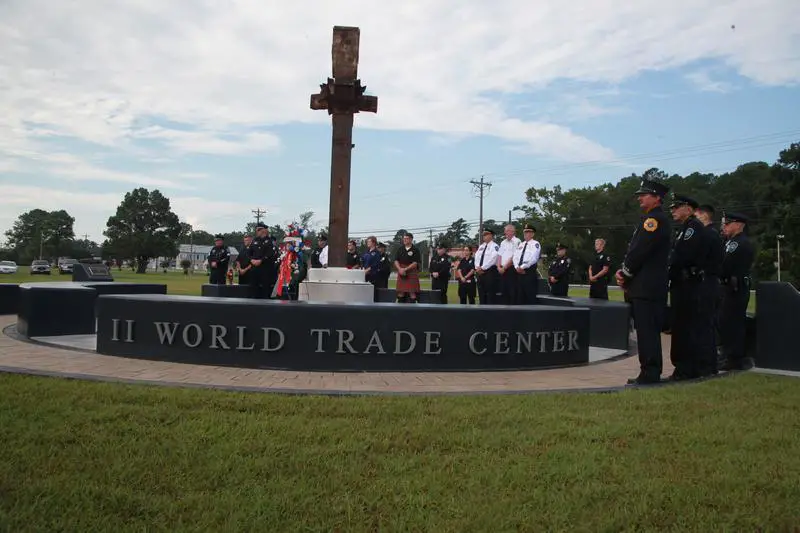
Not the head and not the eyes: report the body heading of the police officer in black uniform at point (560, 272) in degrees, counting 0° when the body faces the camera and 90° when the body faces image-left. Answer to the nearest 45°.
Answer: approximately 45°

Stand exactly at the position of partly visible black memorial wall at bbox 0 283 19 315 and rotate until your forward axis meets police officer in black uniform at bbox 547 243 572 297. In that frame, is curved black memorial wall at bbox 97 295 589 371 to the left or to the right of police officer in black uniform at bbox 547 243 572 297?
right

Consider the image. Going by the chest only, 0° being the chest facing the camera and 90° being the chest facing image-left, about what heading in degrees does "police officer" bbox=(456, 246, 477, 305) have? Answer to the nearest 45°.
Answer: approximately 45°

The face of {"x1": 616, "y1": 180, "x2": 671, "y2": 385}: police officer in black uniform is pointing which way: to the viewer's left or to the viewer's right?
to the viewer's left

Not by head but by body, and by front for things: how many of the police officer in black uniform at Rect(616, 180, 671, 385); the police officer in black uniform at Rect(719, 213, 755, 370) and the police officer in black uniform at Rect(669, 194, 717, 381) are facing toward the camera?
0

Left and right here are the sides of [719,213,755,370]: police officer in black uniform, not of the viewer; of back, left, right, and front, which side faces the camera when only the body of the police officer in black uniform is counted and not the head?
left

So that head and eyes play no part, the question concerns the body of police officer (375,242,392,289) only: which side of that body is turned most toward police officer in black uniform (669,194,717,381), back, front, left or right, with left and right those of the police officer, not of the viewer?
left

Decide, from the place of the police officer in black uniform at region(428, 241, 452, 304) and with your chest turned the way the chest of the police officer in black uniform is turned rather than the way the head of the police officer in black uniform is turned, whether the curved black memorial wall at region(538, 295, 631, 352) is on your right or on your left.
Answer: on your left

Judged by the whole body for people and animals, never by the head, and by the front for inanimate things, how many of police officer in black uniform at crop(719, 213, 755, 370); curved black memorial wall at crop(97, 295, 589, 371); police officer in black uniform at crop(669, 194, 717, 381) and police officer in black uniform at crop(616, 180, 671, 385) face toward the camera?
1

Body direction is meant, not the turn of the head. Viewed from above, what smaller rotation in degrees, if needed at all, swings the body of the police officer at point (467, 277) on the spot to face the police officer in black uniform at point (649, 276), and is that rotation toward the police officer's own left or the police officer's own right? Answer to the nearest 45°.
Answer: approximately 45° to the police officer's own left

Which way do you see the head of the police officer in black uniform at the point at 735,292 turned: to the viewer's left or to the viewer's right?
to the viewer's left

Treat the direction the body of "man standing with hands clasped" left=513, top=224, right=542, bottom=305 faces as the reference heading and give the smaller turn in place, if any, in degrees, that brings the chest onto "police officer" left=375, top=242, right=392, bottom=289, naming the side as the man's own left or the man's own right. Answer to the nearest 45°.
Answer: approximately 90° to the man's own right

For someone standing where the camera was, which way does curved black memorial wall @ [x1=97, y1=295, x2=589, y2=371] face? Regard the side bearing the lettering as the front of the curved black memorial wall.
facing the viewer

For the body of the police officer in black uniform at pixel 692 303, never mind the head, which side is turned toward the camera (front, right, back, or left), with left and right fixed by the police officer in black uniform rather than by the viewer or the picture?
left

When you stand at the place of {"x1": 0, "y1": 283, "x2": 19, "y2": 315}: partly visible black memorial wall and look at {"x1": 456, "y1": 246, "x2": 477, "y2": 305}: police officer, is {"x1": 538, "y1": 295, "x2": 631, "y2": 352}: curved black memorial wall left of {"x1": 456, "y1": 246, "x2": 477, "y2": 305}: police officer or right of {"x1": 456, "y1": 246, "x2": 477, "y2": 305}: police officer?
right

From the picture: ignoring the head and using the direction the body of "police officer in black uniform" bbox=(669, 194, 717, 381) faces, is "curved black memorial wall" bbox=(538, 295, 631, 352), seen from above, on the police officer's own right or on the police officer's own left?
on the police officer's own right

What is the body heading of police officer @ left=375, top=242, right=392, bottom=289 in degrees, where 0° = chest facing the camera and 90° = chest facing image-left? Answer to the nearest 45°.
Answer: approximately 45°

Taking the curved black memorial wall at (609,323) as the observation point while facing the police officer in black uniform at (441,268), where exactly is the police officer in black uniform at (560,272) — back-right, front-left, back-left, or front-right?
front-right
